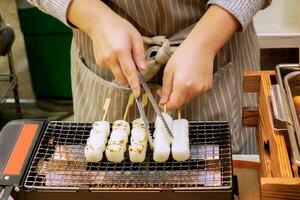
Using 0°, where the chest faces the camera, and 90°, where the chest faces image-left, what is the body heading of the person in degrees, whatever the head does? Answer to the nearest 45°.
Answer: approximately 0°
